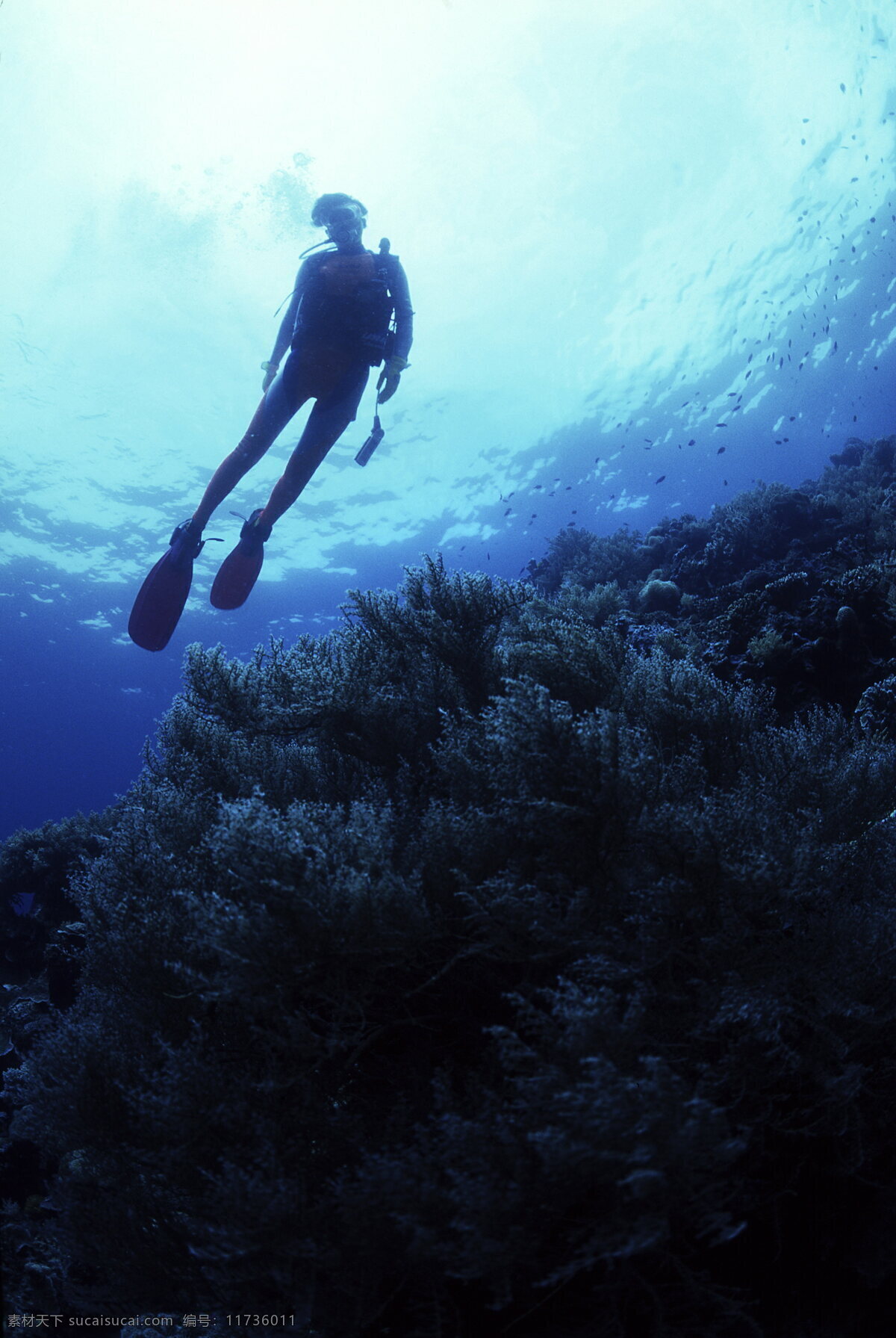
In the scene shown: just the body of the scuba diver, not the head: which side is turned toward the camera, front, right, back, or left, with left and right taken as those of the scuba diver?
front
